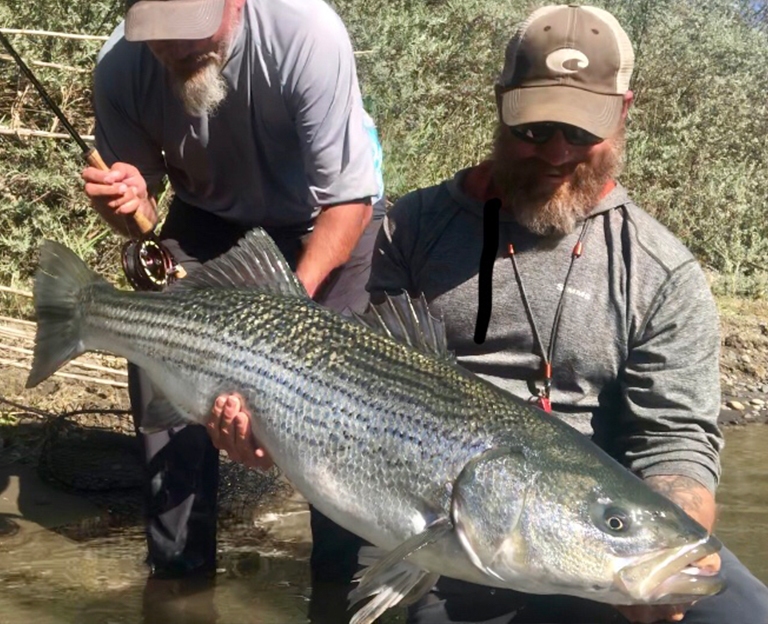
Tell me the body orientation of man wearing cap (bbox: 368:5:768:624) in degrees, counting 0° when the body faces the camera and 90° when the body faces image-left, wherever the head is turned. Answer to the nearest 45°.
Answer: approximately 0°

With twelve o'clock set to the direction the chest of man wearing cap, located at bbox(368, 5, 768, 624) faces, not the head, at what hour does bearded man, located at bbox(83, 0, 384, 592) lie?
The bearded man is roughly at 4 o'clock from the man wearing cap.
